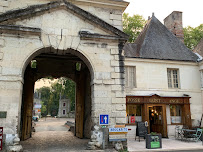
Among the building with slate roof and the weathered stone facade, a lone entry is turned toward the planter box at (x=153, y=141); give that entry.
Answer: the building with slate roof

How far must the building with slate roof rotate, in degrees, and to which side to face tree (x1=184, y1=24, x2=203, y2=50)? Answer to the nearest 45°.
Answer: approximately 180°

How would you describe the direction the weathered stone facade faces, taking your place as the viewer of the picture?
facing the viewer

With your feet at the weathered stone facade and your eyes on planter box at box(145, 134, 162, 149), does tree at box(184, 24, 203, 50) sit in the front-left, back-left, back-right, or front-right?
front-left

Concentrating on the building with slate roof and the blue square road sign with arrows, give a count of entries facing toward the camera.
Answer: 2

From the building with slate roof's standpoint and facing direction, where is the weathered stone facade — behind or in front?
in front

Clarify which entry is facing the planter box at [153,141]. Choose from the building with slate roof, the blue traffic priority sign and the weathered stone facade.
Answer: the building with slate roof

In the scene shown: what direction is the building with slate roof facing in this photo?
toward the camera

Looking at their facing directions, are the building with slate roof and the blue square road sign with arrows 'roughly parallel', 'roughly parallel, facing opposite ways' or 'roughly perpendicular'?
roughly parallel

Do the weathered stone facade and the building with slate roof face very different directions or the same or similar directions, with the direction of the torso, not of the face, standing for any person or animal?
same or similar directions

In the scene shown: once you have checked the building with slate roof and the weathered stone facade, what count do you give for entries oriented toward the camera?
2

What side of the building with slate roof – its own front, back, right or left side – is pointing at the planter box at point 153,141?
front
